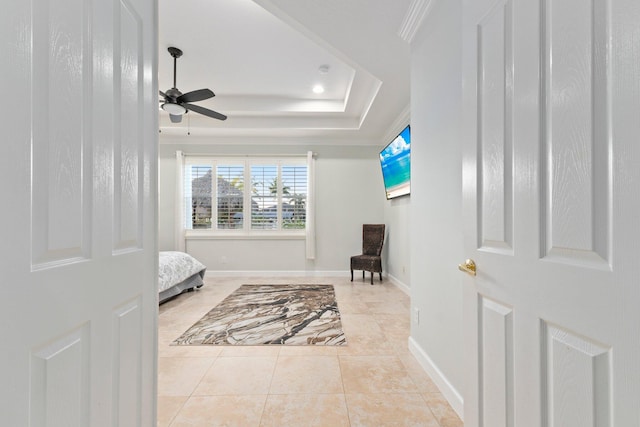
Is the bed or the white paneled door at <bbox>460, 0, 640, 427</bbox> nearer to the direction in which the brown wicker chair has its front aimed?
the bed

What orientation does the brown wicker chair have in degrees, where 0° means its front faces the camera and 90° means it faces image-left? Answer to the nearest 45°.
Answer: approximately 45°

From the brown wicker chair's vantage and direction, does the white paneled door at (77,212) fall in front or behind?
in front

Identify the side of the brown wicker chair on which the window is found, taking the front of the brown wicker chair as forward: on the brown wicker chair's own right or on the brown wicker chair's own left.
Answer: on the brown wicker chair's own right

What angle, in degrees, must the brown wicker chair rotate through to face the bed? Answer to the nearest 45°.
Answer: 0° — it already faces it

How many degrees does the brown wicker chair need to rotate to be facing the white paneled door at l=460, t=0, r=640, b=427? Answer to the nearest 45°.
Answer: approximately 45° to its left

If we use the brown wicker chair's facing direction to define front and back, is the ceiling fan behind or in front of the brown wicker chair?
in front
